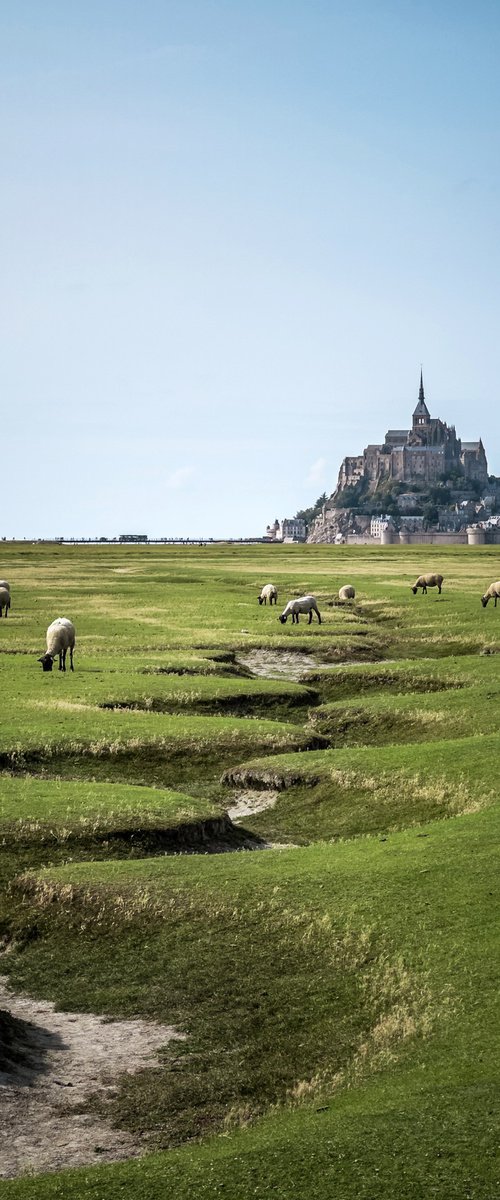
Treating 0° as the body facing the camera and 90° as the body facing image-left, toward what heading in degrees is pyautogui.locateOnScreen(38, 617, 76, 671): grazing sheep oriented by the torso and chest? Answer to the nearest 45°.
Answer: approximately 45°
